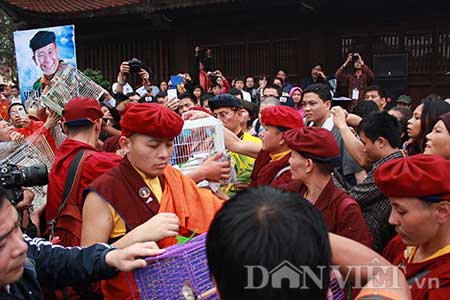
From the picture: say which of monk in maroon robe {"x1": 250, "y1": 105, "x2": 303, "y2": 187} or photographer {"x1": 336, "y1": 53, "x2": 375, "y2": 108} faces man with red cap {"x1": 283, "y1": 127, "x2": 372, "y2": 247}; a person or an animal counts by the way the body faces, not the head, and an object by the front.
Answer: the photographer

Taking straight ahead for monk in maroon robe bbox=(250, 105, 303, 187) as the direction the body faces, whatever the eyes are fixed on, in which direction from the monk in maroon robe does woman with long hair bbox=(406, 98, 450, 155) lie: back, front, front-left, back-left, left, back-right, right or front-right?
back

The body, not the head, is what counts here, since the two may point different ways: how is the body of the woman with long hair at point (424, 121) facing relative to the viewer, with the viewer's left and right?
facing to the left of the viewer

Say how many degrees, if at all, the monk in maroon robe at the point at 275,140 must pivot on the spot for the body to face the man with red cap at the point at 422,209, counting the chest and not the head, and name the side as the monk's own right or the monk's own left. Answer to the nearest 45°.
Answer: approximately 90° to the monk's own left

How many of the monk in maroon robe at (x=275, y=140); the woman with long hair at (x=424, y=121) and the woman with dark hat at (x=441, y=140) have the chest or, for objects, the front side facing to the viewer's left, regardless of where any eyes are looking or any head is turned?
3

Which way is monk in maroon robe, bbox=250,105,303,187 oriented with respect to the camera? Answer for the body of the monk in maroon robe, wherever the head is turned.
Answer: to the viewer's left

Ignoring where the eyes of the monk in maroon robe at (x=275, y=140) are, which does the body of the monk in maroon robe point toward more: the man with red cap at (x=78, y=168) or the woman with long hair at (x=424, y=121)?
the man with red cap

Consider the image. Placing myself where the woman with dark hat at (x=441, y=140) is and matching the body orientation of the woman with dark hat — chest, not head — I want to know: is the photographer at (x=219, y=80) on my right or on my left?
on my right

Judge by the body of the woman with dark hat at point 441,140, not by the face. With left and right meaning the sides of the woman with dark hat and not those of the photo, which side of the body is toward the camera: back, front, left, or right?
left

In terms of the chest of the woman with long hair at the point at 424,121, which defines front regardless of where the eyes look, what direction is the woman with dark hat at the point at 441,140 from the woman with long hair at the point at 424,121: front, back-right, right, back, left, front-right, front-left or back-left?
left

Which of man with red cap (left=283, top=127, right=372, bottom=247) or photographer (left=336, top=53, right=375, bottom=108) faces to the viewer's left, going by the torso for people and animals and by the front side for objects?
the man with red cap

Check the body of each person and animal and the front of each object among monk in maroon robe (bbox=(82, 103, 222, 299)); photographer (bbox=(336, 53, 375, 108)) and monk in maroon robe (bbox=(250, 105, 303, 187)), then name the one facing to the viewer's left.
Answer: monk in maroon robe (bbox=(250, 105, 303, 187))
